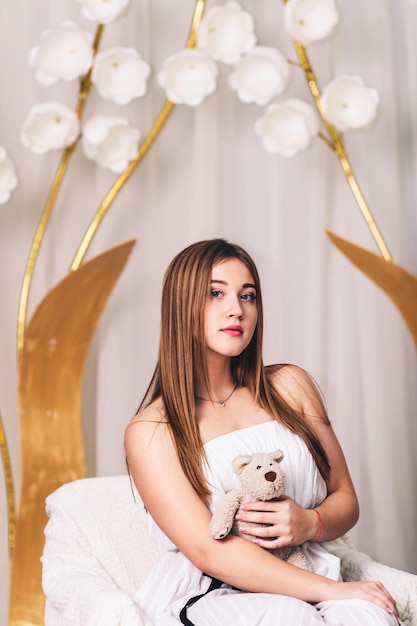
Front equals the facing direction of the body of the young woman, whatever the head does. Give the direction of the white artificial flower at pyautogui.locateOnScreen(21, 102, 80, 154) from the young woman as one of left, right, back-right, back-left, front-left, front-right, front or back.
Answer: back

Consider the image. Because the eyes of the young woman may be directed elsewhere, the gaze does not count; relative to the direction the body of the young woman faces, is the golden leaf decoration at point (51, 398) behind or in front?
behind

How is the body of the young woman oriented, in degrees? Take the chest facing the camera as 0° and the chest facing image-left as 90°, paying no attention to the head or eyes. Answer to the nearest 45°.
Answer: approximately 315°
